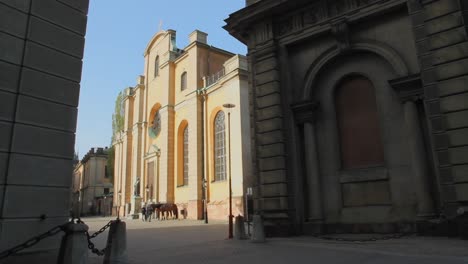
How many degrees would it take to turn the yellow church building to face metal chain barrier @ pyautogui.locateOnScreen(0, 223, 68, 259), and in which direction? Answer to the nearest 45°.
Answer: approximately 45° to its left

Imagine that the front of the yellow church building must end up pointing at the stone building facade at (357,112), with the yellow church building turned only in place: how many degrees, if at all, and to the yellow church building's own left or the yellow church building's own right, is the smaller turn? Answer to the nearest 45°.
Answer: approximately 45° to the yellow church building's own left

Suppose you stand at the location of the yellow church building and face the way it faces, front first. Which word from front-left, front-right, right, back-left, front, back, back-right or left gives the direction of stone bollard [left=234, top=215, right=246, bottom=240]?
front-left

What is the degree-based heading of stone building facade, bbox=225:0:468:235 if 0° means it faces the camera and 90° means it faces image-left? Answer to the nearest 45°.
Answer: approximately 45°

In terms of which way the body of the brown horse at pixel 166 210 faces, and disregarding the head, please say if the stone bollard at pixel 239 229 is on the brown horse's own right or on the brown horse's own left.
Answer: on the brown horse's own left

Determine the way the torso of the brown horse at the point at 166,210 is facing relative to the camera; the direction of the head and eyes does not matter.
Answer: to the viewer's left
